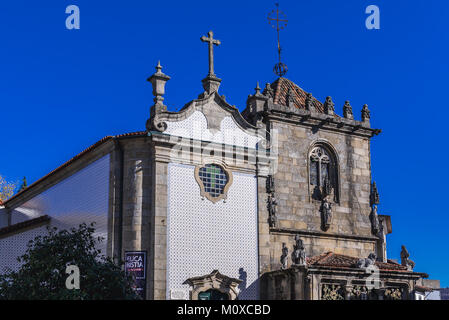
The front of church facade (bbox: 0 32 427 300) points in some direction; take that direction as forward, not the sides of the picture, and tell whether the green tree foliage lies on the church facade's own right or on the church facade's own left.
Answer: on the church facade's own right

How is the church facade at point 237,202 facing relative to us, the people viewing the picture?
facing the viewer and to the right of the viewer
